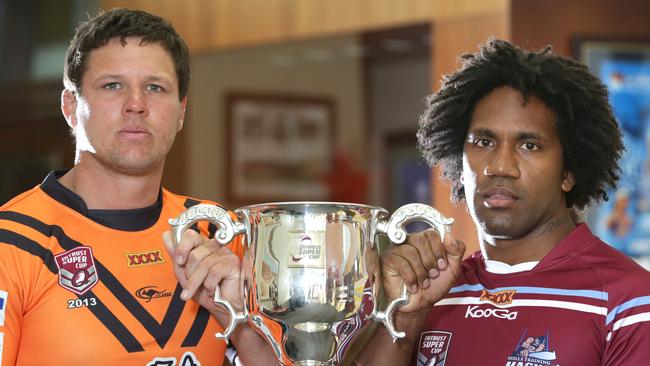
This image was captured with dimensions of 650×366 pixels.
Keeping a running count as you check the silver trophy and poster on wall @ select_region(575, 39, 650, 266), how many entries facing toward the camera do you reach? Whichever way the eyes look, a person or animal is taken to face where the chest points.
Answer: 2

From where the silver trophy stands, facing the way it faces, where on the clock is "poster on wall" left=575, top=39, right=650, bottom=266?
The poster on wall is roughly at 7 o'clock from the silver trophy.

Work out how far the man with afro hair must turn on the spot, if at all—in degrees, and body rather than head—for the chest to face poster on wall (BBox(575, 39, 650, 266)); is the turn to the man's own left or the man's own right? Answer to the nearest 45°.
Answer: approximately 135° to the man's own right

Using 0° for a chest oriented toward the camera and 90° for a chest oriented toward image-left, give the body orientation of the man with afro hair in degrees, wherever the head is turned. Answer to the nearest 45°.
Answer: approximately 45°

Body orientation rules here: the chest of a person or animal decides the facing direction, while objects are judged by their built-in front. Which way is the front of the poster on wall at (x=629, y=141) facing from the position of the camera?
facing the viewer

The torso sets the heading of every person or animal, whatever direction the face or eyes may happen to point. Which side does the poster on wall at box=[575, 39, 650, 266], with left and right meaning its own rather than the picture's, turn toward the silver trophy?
front

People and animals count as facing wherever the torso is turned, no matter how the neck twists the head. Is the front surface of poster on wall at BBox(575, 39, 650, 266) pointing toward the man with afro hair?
yes

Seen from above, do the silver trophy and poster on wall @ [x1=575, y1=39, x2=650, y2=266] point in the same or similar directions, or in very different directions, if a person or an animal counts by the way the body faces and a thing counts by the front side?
same or similar directions

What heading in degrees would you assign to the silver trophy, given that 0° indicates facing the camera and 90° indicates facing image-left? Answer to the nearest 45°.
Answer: approximately 0°
